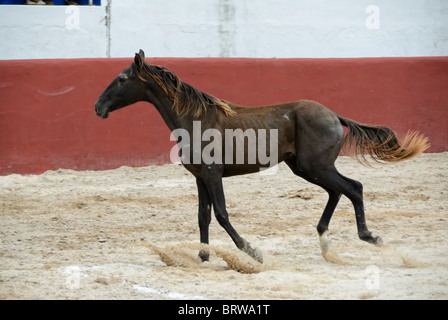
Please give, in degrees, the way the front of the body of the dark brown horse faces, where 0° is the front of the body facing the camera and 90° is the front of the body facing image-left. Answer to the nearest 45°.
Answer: approximately 90°
